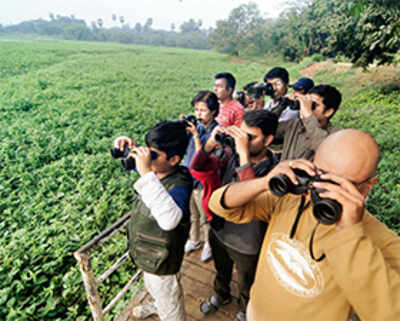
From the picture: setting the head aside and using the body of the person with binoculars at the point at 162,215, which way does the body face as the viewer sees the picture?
to the viewer's left

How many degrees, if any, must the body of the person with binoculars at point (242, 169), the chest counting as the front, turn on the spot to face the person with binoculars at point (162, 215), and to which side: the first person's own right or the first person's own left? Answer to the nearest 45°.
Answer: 0° — they already face them

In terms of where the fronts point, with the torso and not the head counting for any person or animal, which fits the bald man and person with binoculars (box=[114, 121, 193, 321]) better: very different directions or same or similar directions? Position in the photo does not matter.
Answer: same or similar directions

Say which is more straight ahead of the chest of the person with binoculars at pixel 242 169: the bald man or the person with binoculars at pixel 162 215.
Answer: the person with binoculars

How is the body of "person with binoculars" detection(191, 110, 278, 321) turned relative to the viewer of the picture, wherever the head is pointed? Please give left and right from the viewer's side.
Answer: facing the viewer and to the left of the viewer

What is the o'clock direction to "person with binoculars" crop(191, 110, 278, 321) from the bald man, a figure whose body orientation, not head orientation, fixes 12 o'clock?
The person with binoculars is roughly at 3 o'clock from the bald man.

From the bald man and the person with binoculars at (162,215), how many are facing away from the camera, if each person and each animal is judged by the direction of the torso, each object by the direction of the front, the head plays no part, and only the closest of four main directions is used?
0

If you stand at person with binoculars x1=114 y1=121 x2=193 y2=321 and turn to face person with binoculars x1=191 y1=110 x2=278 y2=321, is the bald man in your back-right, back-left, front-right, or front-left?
front-right

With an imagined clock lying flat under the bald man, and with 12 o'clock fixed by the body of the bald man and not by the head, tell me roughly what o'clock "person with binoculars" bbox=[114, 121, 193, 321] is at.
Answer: The person with binoculars is roughly at 2 o'clock from the bald man.

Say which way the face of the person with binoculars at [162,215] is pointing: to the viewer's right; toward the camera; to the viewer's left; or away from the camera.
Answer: to the viewer's left

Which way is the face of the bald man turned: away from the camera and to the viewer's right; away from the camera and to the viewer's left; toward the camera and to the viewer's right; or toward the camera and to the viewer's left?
toward the camera and to the viewer's left

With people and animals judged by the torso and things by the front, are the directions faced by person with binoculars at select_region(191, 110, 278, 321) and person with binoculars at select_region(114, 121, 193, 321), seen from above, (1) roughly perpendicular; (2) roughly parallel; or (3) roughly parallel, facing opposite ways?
roughly parallel

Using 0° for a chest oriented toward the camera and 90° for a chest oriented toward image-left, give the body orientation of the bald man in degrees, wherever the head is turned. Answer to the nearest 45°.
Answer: approximately 45°

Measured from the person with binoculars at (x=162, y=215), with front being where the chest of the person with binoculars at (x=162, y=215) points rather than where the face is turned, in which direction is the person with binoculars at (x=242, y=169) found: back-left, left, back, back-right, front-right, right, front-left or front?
back

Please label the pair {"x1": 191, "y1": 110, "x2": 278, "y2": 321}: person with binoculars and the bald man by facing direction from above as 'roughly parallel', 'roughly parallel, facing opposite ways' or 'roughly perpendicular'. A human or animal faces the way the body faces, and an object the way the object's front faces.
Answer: roughly parallel

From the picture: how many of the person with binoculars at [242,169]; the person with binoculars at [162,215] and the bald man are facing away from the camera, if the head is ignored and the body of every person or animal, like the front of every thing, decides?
0
